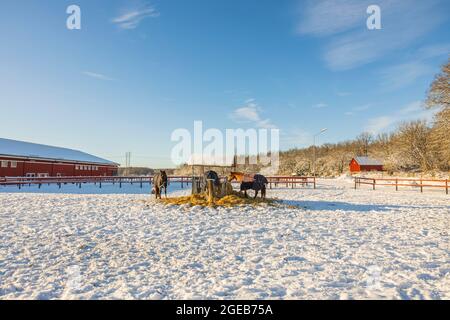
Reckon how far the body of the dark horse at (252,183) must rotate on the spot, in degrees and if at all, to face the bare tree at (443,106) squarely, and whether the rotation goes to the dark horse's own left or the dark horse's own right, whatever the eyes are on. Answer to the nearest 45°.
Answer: approximately 135° to the dark horse's own right

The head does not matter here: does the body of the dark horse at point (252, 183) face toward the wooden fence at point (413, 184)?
no

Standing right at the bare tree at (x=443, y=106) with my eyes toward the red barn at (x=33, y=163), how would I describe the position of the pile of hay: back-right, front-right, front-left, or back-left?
front-left

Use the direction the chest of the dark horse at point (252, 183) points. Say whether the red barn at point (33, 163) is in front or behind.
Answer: in front

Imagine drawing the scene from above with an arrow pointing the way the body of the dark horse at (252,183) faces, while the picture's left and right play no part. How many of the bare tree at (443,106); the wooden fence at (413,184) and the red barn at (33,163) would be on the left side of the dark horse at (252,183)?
0

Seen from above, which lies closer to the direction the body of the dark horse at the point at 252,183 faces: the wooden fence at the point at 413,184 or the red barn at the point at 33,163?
the red barn

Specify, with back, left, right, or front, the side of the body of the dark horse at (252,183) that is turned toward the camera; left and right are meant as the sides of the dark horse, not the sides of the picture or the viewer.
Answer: left
